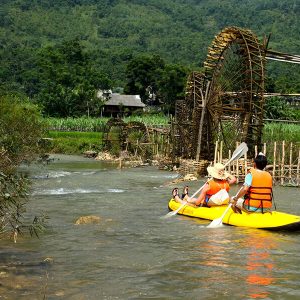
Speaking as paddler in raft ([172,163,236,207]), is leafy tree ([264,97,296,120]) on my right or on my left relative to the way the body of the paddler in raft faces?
on my right

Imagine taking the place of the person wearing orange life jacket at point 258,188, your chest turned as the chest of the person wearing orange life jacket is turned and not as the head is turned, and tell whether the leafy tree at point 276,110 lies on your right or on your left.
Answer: on your right

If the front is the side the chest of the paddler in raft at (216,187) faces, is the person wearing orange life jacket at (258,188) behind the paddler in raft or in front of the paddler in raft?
behind

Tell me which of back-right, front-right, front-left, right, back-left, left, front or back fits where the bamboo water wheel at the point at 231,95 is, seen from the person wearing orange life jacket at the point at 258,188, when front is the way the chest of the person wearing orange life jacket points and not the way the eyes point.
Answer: front-right

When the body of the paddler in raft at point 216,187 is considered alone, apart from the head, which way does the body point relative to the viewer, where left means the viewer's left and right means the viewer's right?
facing away from the viewer and to the left of the viewer

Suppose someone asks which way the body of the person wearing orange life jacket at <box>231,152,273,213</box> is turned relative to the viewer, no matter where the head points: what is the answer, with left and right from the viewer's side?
facing away from the viewer and to the left of the viewer

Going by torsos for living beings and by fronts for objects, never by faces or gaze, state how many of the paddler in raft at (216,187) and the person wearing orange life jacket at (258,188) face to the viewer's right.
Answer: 0

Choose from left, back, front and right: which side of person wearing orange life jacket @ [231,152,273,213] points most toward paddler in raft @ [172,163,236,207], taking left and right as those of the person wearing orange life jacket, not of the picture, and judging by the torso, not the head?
front

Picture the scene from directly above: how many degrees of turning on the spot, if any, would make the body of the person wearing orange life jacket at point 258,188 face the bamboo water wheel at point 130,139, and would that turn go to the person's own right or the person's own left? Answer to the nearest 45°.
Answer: approximately 45° to the person's own right

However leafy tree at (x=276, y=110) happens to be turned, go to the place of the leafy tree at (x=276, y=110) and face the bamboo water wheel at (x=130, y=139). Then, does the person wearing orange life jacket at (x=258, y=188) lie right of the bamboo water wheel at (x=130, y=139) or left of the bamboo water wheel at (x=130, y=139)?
left
